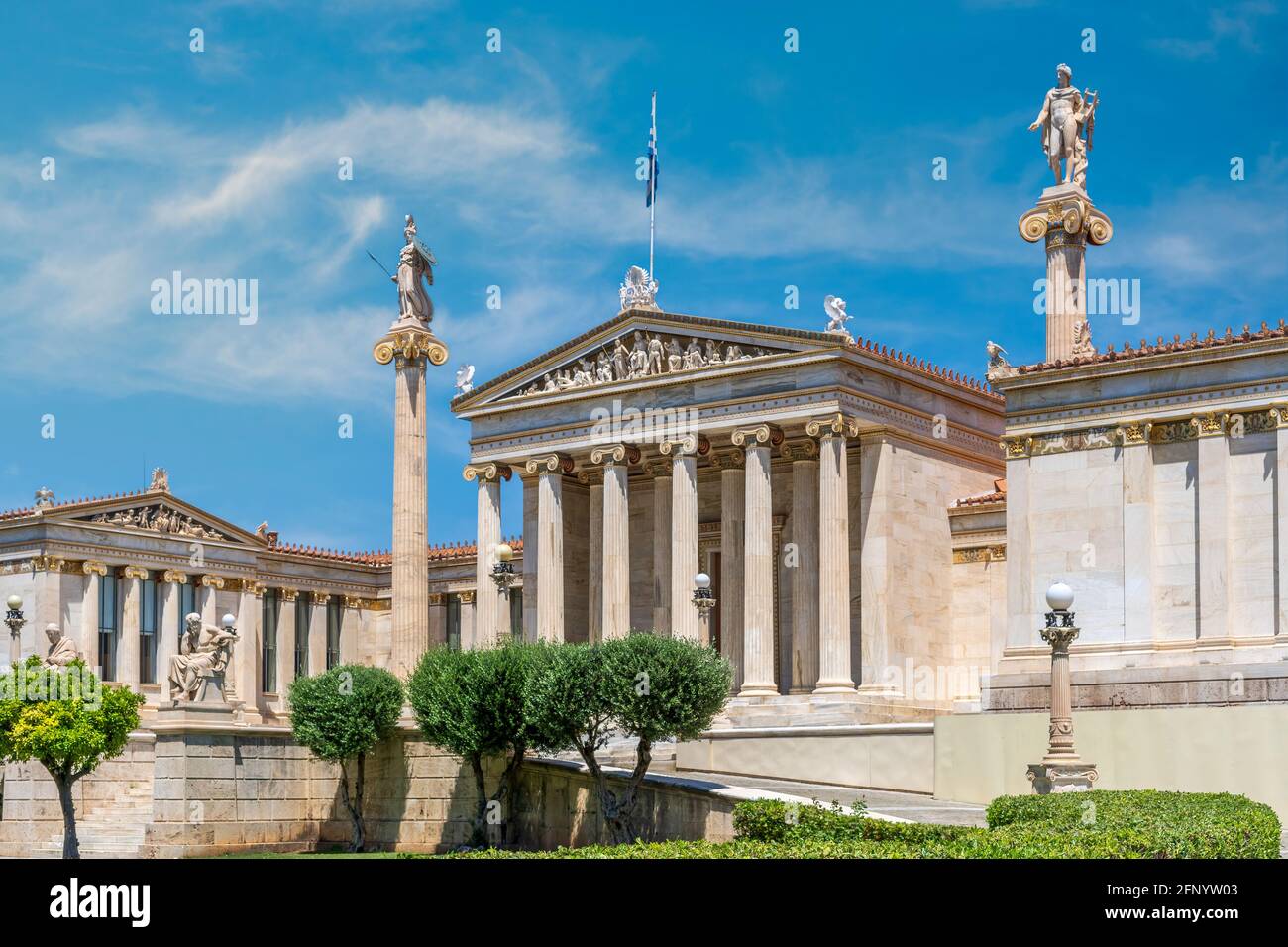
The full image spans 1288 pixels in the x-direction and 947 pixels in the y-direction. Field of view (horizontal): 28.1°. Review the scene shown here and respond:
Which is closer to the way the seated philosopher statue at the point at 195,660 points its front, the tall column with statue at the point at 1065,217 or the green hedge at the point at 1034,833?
the green hedge

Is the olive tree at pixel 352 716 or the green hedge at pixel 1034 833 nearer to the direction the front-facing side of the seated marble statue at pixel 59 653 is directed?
the green hedge

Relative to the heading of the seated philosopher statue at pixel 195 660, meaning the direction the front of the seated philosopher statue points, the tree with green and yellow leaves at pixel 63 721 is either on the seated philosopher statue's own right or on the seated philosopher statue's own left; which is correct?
on the seated philosopher statue's own right

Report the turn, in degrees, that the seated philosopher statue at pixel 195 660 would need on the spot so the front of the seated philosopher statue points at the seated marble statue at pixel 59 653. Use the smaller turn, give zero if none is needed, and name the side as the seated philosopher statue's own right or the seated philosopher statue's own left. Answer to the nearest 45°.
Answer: approximately 90° to the seated philosopher statue's own right

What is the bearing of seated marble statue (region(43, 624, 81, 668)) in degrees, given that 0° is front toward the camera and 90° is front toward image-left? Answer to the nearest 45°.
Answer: approximately 45°

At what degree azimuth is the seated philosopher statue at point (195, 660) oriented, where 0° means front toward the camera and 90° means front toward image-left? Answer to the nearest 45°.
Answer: approximately 45°

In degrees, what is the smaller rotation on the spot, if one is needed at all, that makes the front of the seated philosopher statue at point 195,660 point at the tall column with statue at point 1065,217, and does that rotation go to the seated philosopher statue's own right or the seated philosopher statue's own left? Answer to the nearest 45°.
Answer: approximately 135° to the seated philosopher statue's own left

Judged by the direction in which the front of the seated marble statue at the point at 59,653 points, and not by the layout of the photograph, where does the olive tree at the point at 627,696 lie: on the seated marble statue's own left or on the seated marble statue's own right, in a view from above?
on the seated marble statue's own left

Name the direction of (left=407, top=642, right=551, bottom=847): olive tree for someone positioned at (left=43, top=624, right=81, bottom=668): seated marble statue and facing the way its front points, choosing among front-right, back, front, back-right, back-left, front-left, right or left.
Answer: left

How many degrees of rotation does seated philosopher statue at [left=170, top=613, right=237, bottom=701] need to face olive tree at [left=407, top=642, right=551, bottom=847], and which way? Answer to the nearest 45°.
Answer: approximately 90° to its left

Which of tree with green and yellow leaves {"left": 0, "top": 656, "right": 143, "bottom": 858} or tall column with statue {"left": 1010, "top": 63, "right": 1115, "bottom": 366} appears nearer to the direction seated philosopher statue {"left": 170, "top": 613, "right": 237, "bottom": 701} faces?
the tree with green and yellow leaves

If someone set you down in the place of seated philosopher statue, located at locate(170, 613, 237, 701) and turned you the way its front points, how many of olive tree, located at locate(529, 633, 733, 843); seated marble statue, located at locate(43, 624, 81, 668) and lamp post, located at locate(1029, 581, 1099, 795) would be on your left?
2

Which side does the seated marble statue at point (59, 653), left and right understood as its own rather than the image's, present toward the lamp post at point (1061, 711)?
left

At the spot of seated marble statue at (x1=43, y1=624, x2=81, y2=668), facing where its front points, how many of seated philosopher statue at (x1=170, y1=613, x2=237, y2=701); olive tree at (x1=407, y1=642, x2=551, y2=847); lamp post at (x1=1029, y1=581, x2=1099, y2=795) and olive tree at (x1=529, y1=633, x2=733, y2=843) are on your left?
4

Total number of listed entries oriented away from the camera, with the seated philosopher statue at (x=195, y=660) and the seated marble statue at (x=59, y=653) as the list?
0

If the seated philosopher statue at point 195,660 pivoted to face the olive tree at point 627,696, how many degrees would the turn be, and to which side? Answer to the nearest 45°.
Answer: approximately 90° to its left

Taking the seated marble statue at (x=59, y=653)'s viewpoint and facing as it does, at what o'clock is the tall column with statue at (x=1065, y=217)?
The tall column with statue is roughly at 8 o'clock from the seated marble statue.
